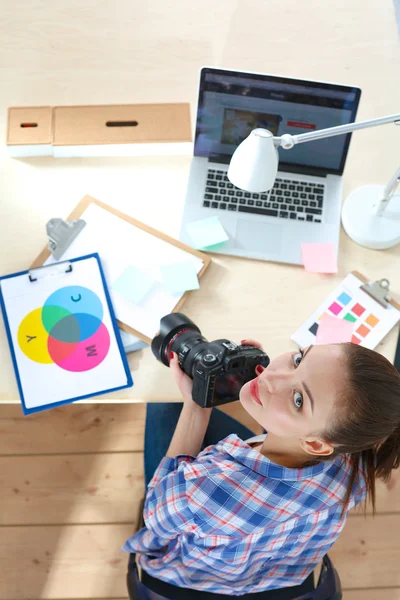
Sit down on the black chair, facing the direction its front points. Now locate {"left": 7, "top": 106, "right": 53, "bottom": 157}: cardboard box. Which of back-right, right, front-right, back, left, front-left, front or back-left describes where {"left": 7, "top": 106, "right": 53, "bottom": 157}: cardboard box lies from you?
front-left

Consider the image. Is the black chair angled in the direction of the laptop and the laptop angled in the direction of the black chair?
yes

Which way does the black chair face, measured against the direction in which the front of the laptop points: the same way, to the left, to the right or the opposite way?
the opposite way

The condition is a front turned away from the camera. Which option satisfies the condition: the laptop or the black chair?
the black chair

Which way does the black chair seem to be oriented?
away from the camera

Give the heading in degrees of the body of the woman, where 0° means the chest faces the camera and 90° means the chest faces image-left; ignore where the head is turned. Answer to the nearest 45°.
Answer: approximately 135°
